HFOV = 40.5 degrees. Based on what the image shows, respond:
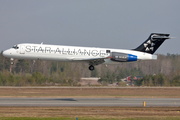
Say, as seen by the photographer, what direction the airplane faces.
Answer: facing to the left of the viewer
